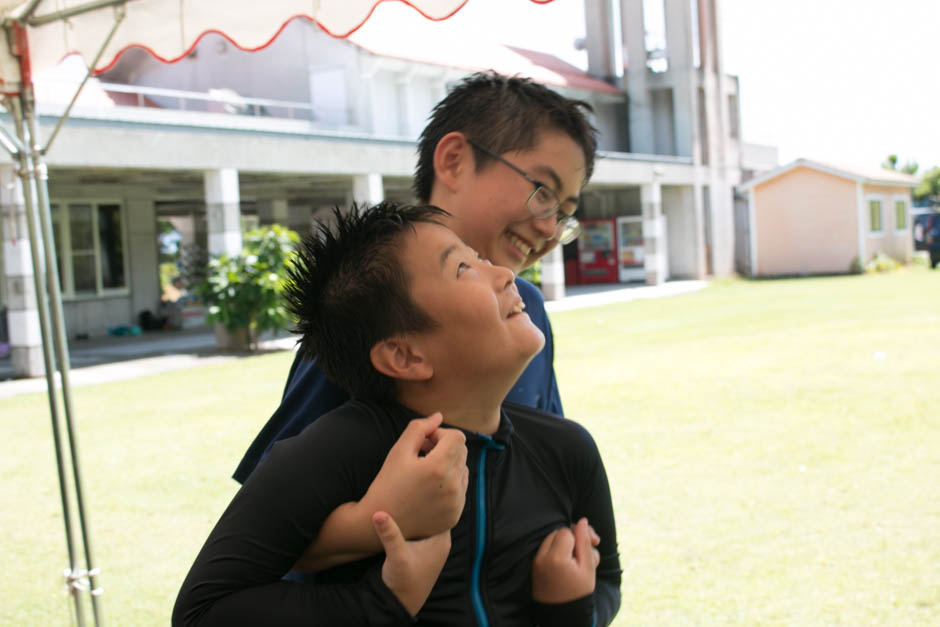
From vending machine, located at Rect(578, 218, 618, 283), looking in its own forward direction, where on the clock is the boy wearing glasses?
The boy wearing glasses is roughly at 12 o'clock from the vending machine.

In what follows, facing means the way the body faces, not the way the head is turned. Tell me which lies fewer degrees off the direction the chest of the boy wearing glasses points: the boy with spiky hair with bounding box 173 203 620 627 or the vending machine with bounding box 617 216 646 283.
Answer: the boy with spiky hair

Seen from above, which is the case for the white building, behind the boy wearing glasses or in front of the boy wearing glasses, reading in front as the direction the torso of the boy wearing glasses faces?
behind

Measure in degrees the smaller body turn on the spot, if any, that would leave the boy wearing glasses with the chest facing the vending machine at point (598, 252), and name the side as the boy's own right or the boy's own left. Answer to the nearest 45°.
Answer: approximately 135° to the boy's own left

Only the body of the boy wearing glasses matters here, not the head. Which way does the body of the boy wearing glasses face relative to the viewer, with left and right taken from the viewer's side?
facing the viewer and to the right of the viewer

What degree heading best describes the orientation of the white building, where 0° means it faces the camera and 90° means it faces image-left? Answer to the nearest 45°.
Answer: approximately 315°

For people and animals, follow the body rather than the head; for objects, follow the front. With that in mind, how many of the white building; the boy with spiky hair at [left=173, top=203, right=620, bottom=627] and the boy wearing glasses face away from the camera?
0

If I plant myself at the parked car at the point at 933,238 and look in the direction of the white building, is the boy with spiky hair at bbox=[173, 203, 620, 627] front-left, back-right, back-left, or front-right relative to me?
front-left

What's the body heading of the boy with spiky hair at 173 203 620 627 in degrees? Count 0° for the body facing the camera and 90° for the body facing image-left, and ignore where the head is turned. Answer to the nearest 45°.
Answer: approximately 315°

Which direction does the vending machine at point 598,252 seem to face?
toward the camera

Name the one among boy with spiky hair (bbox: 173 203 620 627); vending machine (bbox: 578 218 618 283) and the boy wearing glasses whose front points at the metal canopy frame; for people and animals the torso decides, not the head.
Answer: the vending machine

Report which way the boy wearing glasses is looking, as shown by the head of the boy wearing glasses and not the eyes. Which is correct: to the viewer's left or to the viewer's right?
to the viewer's right

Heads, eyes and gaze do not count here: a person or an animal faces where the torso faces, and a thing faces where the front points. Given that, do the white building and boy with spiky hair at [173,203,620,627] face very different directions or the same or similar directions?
same or similar directions

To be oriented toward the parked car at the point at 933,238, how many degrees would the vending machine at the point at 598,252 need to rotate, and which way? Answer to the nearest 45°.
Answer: approximately 90° to its left

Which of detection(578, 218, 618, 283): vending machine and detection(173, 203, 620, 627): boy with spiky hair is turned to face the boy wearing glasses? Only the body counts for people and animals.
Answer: the vending machine

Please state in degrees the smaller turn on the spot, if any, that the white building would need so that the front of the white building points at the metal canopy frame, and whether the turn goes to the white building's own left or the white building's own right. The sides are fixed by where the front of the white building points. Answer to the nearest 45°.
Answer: approximately 45° to the white building's own right
